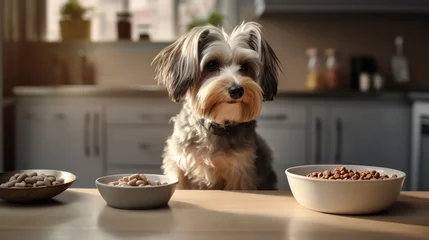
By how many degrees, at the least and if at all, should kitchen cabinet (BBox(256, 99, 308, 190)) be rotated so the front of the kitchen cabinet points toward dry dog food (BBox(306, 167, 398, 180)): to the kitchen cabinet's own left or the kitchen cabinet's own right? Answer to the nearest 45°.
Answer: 0° — it already faces it

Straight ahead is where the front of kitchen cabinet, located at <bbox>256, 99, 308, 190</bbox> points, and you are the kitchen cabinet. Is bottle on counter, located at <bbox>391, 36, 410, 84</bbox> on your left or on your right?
on your left

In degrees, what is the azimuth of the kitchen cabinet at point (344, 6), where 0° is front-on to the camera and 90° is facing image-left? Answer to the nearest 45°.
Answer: approximately 0°

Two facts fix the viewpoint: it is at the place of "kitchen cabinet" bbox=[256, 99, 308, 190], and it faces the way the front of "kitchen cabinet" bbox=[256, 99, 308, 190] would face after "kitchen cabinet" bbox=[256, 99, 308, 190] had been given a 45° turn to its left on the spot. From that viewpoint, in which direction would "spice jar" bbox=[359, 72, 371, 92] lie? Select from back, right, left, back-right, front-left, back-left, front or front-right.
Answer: left

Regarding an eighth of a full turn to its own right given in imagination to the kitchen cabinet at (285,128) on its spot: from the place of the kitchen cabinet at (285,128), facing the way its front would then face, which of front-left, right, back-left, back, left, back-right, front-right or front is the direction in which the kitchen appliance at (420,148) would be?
back-left
